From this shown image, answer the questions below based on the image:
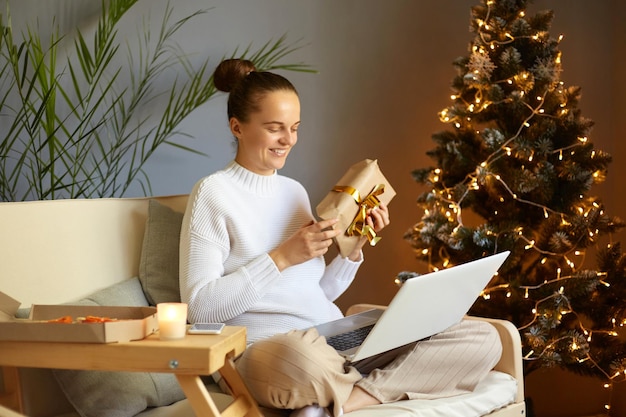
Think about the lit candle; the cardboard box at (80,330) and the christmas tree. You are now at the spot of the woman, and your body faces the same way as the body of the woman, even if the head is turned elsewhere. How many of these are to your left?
1

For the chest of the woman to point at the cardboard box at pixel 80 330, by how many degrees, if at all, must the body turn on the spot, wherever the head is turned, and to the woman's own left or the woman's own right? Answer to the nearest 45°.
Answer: approximately 90° to the woman's own right

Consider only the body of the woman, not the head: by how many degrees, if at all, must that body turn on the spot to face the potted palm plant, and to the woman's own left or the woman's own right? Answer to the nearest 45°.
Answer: approximately 180°

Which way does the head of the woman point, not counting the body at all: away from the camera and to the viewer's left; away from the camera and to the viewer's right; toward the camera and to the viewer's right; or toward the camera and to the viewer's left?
toward the camera and to the viewer's right

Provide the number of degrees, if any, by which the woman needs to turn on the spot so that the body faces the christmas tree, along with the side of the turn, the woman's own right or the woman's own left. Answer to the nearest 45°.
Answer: approximately 90° to the woman's own left

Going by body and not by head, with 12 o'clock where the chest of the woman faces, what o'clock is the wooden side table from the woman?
The wooden side table is roughly at 4 o'clock from the woman.

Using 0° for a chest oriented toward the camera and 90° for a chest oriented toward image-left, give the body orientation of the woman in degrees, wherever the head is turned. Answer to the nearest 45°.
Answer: approximately 315°

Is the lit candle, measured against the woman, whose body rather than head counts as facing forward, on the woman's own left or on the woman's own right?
on the woman's own right
